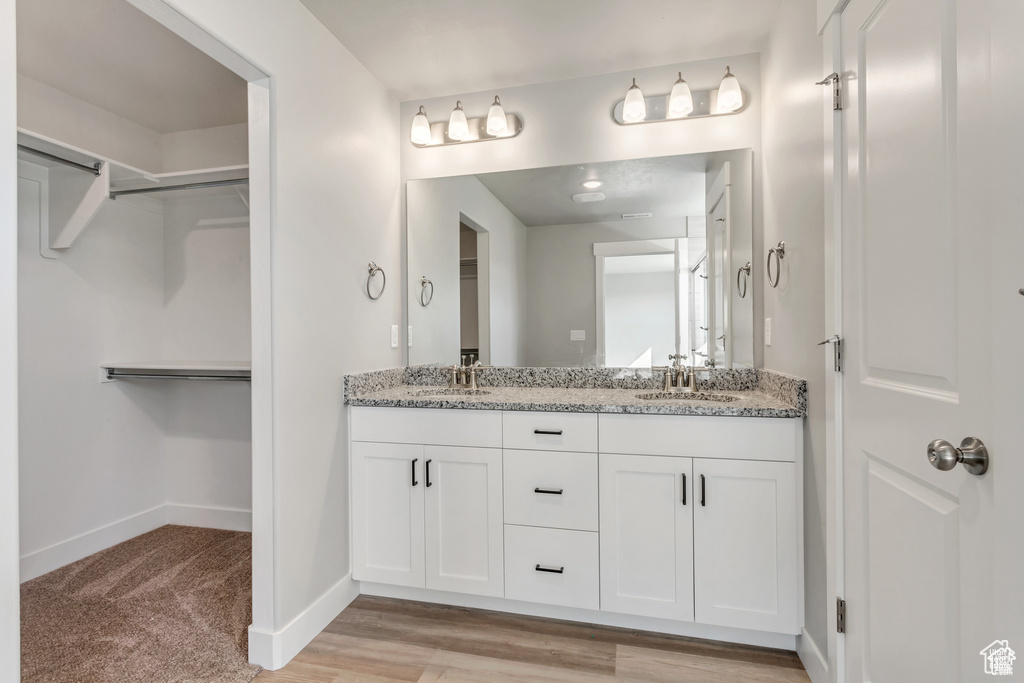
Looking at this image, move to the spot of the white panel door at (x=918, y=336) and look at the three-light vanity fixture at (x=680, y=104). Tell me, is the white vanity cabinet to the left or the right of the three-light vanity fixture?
left

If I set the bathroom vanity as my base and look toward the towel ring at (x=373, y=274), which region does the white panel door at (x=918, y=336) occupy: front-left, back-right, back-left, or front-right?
back-left

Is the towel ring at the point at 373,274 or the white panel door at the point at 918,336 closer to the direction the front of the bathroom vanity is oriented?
the white panel door

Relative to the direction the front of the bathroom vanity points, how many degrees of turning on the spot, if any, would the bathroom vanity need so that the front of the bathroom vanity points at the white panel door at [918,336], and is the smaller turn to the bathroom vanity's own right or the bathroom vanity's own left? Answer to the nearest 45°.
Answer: approximately 45° to the bathroom vanity's own left

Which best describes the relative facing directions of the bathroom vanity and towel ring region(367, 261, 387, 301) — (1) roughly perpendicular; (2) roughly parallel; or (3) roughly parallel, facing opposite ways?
roughly perpendicular

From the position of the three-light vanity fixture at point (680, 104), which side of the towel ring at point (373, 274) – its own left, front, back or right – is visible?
front

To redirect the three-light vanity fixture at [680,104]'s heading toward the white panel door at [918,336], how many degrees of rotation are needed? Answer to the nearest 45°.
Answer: approximately 45° to its left

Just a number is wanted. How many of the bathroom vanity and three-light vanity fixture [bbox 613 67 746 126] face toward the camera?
2

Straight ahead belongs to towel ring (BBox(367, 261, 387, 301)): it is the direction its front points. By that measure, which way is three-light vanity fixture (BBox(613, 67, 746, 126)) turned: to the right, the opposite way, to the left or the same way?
to the right
